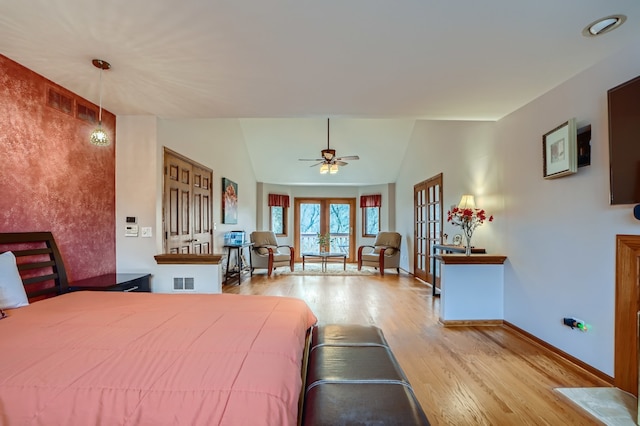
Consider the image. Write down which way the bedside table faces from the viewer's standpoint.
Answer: facing the viewer and to the right of the viewer

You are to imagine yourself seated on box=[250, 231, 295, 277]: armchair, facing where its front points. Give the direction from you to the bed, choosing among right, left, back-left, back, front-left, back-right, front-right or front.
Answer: front-right

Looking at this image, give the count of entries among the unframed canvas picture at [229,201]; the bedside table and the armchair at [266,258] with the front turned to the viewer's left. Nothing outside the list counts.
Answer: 0

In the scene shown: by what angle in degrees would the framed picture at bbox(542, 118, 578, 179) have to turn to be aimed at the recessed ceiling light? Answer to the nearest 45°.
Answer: approximately 45° to its left

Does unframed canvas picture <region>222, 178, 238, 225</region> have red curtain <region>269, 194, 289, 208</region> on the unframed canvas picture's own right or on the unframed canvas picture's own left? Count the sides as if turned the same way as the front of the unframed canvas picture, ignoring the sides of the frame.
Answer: on the unframed canvas picture's own left

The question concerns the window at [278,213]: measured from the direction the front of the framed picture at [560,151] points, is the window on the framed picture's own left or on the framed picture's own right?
on the framed picture's own right

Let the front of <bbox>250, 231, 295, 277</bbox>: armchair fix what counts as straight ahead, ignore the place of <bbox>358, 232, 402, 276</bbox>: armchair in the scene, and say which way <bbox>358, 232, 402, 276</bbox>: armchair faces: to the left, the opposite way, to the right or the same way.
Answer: to the right

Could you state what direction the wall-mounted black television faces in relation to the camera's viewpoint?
facing the viewer and to the left of the viewer

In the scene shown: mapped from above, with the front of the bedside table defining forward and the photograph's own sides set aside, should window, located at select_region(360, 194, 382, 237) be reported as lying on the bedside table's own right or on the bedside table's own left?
on the bedside table's own left

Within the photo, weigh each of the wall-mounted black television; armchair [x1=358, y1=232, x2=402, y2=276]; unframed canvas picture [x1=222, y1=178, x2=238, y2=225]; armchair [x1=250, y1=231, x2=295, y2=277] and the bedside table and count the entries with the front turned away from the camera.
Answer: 0

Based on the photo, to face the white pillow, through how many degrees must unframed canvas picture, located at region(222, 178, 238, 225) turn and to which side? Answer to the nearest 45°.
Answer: approximately 45° to its right

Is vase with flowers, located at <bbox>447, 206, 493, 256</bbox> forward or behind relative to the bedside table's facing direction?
forward

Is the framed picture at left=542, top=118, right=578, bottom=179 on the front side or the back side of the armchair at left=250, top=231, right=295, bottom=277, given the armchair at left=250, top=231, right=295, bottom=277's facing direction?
on the front side

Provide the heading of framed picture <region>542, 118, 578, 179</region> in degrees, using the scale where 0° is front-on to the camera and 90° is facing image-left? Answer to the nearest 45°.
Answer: approximately 45°

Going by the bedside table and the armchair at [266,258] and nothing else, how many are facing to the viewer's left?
0

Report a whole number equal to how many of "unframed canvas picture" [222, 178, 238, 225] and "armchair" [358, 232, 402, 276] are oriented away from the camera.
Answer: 0
